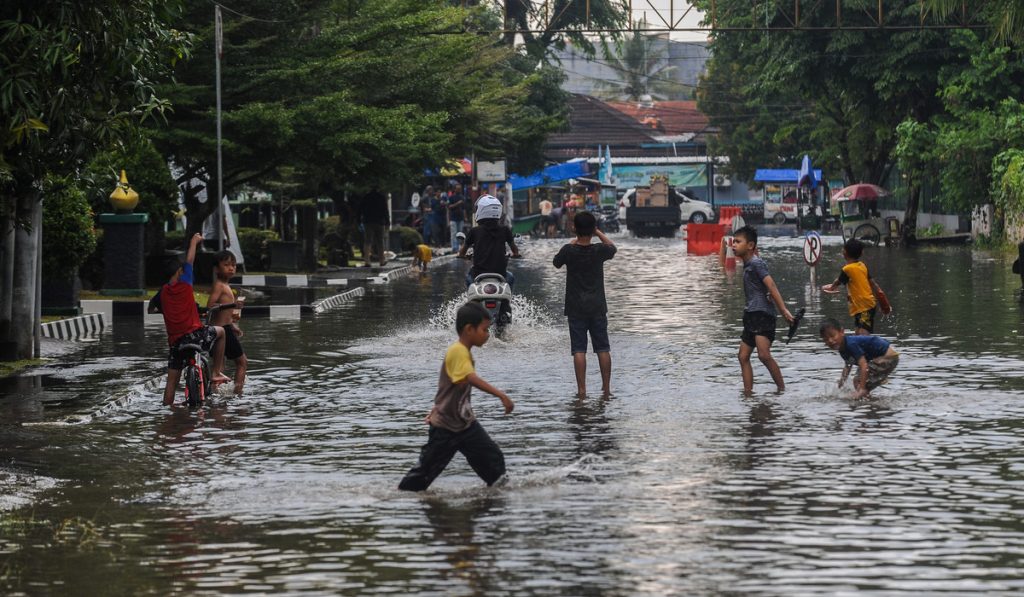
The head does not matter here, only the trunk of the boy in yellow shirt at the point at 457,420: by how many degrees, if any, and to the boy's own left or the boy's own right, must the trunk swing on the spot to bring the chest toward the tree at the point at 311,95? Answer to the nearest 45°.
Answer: approximately 90° to the boy's own left

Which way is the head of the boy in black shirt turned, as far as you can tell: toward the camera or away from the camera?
away from the camera

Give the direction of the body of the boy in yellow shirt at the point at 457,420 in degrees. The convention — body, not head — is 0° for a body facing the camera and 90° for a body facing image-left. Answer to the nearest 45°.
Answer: approximately 270°

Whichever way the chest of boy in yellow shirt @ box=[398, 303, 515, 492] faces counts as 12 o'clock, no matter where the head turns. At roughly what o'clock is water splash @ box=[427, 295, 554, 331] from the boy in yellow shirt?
The water splash is roughly at 9 o'clock from the boy in yellow shirt.

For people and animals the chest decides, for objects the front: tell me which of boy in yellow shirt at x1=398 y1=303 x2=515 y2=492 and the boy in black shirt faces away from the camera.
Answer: the boy in black shirt

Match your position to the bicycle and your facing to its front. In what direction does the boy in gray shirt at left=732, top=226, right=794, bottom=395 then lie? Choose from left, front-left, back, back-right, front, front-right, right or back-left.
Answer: front-right

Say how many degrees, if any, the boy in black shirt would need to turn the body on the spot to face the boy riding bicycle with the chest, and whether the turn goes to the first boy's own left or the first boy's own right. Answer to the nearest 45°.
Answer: approximately 90° to the first boy's own left

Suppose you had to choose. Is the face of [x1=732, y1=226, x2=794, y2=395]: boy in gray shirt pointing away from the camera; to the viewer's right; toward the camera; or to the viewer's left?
to the viewer's left

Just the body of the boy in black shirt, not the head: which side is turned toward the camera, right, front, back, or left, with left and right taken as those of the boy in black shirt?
back

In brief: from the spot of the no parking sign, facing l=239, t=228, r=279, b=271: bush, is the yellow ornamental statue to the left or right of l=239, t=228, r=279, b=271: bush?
left
